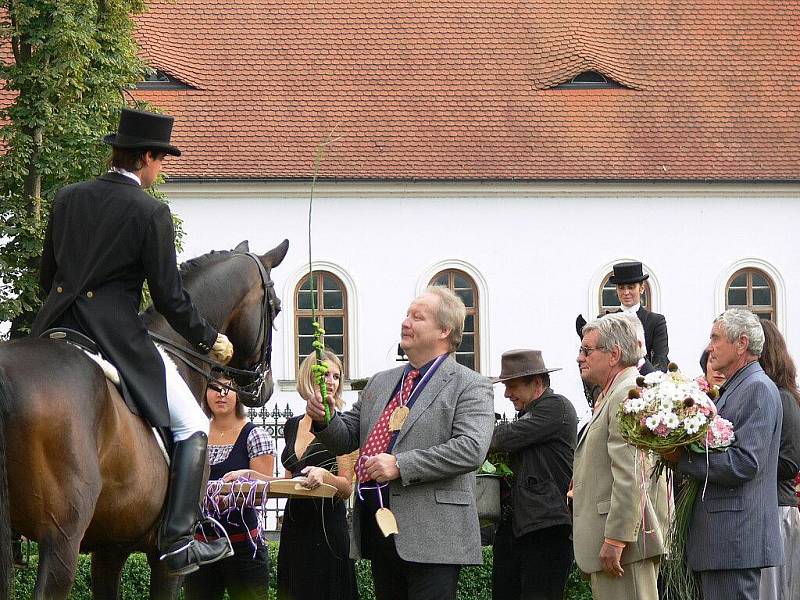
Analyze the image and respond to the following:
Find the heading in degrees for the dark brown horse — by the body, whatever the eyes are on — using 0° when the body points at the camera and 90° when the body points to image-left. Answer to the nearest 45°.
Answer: approximately 225°

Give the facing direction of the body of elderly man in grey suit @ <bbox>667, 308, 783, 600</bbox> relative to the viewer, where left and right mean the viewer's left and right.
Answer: facing to the left of the viewer

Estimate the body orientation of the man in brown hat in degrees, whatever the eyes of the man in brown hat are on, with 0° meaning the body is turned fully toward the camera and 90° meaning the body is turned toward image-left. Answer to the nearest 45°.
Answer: approximately 90°

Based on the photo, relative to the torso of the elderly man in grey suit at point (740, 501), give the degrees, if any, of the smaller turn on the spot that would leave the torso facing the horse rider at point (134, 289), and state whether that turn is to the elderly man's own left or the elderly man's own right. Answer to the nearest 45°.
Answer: approximately 45° to the elderly man's own left

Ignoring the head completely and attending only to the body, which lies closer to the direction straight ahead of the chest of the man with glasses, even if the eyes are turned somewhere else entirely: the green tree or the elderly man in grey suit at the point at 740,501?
the green tree

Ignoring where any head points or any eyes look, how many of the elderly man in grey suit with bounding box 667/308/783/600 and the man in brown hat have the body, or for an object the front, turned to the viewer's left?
2
